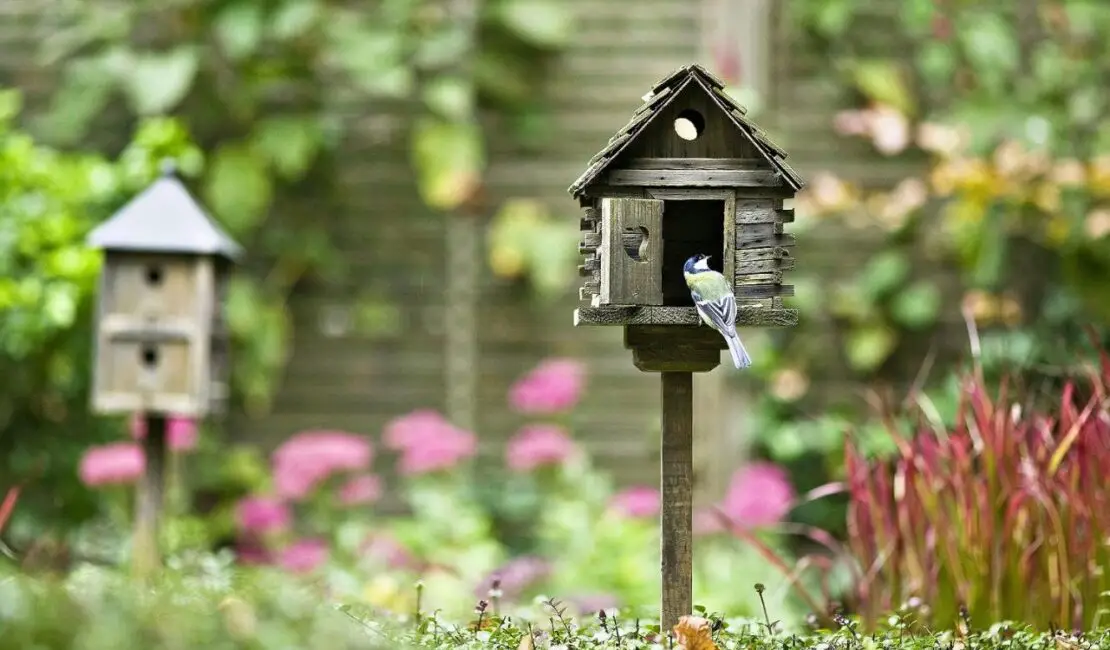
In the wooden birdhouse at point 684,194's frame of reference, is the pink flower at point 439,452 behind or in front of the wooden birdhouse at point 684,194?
behind

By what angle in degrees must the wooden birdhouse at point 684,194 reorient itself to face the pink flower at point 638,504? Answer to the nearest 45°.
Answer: approximately 180°

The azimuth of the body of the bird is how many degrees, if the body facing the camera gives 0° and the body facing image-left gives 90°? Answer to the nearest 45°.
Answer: approximately 135°

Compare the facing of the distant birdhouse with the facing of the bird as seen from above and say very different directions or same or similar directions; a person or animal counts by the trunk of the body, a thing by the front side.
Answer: very different directions

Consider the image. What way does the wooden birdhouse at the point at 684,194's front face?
toward the camera

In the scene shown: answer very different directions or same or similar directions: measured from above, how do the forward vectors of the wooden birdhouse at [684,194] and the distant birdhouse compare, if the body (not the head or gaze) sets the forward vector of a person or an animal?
same or similar directions

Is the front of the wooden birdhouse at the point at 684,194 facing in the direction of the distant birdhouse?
no

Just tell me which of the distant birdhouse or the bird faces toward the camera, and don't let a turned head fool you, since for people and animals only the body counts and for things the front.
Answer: the distant birdhouse

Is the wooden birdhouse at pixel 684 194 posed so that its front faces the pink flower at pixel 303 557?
no

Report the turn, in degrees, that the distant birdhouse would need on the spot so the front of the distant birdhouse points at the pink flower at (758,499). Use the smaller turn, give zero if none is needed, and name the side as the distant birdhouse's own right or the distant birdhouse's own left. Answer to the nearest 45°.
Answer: approximately 90° to the distant birdhouse's own left

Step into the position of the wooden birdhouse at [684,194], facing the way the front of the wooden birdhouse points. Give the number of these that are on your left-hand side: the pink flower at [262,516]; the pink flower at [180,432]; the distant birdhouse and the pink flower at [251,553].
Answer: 0
